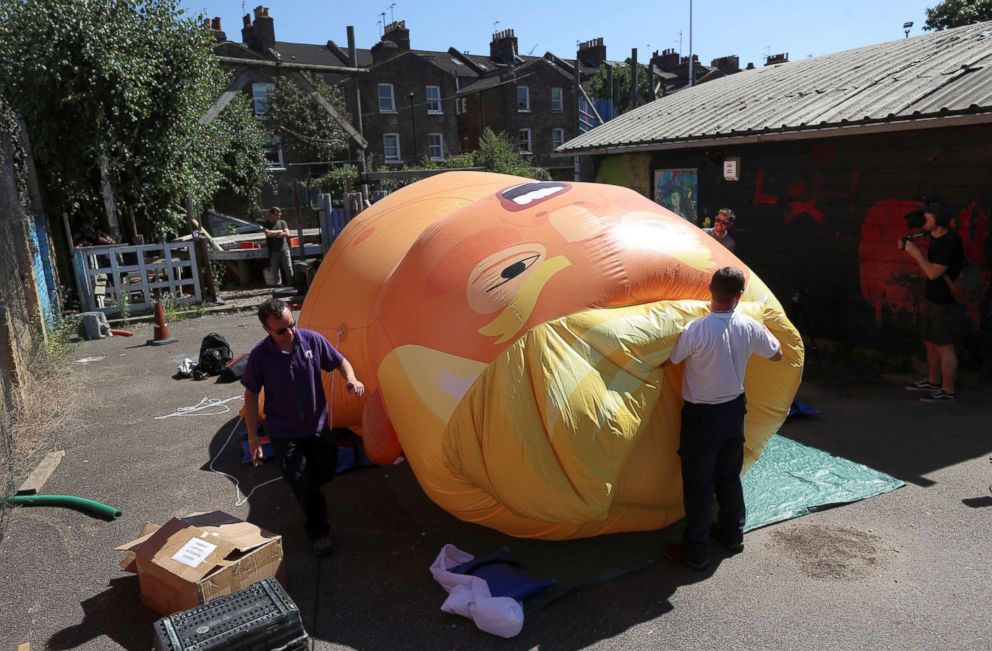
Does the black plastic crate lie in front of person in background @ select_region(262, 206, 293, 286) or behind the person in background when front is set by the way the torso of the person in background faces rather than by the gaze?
in front

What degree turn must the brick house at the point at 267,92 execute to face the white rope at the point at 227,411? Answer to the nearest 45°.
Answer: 0° — it already faces it

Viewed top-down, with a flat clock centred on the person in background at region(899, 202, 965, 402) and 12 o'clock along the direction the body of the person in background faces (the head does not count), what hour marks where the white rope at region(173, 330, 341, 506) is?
The white rope is roughly at 11 o'clock from the person in background.

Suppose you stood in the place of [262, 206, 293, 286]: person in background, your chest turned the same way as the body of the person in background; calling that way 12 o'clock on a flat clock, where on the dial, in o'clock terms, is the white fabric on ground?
The white fabric on ground is roughly at 12 o'clock from the person in background.

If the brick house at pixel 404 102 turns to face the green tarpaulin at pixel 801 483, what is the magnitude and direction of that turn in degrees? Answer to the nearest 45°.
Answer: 0° — it already faces it

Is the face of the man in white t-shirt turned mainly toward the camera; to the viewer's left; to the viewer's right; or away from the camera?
away from the camera

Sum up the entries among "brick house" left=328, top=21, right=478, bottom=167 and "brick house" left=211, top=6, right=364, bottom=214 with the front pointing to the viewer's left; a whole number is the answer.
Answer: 0

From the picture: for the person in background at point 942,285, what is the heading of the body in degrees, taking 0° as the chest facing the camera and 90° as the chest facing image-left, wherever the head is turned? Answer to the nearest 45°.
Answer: approximately 90°

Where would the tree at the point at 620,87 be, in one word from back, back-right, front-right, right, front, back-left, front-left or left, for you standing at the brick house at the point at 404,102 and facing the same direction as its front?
left

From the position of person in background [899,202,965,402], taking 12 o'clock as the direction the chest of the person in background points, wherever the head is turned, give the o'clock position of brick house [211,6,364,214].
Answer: The brick house is roughly at 1 o'clock from the person in background.

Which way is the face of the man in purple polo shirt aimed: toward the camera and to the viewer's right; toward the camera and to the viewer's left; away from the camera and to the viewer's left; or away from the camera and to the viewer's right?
toward the camera and to the viewer's right
